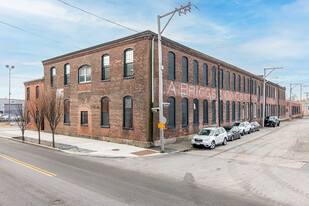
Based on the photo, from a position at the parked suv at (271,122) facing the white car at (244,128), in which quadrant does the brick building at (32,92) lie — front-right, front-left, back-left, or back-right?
front-right

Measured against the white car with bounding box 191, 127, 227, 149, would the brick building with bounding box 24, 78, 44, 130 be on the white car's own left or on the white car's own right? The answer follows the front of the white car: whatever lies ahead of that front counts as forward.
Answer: on the white car's own right

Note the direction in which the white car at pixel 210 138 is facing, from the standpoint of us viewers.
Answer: facing the viewer and to the left of the viewer

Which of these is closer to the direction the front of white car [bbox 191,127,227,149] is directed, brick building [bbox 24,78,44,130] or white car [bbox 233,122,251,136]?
the brick building

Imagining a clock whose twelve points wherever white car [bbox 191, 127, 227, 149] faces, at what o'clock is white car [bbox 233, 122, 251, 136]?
white car [bbox 233, 122, 251, 136] is roughly at 5 o'clock from white car [bbox 191, 127, 227, 149].
